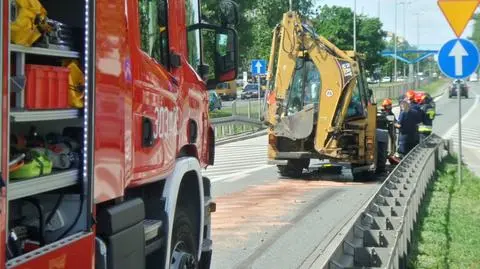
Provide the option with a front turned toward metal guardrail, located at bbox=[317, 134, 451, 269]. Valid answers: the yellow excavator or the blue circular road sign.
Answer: the blue circular road sign

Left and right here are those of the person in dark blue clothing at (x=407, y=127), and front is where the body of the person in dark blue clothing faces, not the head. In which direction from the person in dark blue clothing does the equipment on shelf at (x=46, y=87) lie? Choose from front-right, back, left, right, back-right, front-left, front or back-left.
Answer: left

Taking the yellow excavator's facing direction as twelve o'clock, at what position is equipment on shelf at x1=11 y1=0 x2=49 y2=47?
The equipment on shelf is roughly at 6 o'clock from the yellow excavator.

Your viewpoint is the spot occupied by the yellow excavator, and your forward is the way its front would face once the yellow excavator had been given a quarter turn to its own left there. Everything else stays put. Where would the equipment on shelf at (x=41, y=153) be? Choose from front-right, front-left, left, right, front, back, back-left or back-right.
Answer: left

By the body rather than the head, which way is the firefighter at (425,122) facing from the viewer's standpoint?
to the viewer's left

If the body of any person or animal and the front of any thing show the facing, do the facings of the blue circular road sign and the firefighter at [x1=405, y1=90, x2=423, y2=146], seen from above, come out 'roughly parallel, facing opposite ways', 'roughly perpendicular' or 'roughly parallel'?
roughly parallel, facing opposite ways

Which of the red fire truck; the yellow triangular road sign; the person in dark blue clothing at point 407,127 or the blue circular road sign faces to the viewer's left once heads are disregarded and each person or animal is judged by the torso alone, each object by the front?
the person in dark blue clothing

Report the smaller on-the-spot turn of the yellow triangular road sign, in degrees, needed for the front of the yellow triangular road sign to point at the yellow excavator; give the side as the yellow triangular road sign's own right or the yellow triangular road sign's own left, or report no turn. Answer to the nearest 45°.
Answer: approximately 135° to the yellow triangular road sign's own right

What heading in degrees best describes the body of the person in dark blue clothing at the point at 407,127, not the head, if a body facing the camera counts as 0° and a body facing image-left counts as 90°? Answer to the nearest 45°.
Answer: approximately 90°

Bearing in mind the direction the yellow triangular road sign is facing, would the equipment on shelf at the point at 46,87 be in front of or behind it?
in front

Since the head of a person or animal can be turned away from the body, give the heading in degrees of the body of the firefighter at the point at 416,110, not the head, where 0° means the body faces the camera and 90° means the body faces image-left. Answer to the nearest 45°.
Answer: approximately 90°

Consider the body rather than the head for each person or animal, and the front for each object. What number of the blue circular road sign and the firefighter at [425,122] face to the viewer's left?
1
